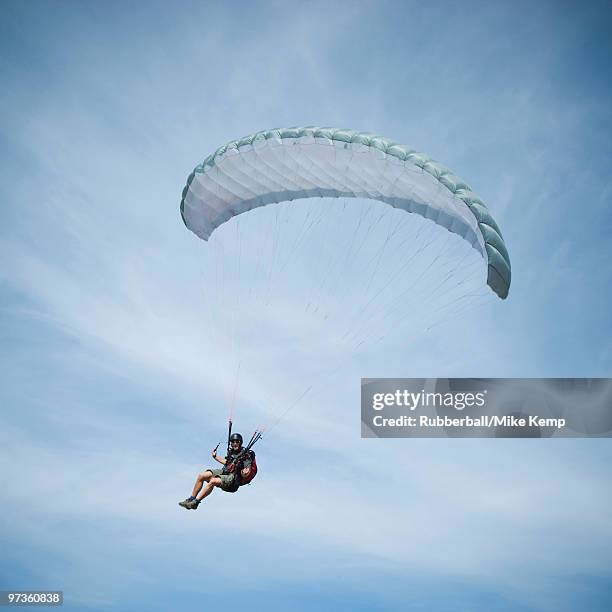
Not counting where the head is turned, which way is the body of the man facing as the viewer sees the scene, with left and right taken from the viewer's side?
facing the viewer and to the left of the viewer
